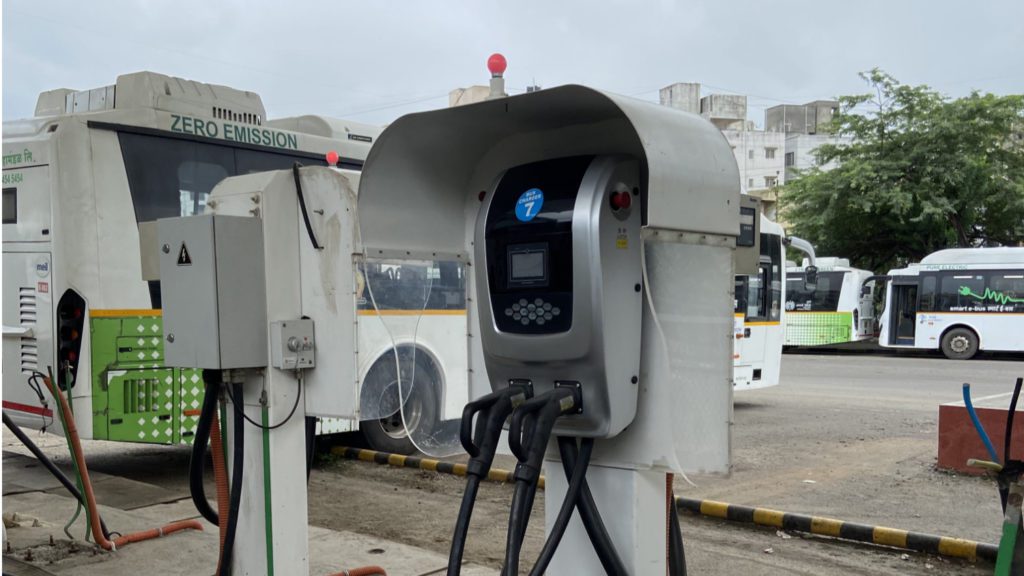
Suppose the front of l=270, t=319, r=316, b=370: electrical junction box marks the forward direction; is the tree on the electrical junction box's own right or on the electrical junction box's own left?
on the electrical junction box's own left

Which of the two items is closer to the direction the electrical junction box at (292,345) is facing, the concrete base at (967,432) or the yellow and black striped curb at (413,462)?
the concrete base

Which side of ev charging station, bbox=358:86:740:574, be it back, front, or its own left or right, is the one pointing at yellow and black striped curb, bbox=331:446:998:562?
back

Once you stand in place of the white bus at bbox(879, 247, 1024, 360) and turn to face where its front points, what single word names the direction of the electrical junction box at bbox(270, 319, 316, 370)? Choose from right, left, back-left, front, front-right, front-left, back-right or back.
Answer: left

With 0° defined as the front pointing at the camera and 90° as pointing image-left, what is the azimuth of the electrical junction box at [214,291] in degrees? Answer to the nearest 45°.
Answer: approximately 45°

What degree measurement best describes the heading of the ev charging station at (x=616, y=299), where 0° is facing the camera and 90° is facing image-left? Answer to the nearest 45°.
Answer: approximately 45°

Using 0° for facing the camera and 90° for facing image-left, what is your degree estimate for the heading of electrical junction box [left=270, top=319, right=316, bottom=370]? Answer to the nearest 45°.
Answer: approximately 315°

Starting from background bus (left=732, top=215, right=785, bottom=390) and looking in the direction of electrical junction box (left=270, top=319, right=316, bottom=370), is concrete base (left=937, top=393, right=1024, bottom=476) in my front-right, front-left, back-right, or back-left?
front-left

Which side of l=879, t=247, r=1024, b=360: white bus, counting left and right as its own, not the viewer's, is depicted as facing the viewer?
left

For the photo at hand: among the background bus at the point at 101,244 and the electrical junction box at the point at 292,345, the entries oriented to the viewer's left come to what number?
0

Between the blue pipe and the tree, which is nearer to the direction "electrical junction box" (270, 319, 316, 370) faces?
the blue pipe

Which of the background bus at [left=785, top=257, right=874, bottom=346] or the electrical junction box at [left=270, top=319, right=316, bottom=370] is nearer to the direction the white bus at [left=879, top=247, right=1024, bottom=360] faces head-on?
the background bus

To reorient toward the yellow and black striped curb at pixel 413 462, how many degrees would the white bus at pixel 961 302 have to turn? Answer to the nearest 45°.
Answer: approximately 90° to its left

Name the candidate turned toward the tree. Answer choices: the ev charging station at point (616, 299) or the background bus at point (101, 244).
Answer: the background bus
